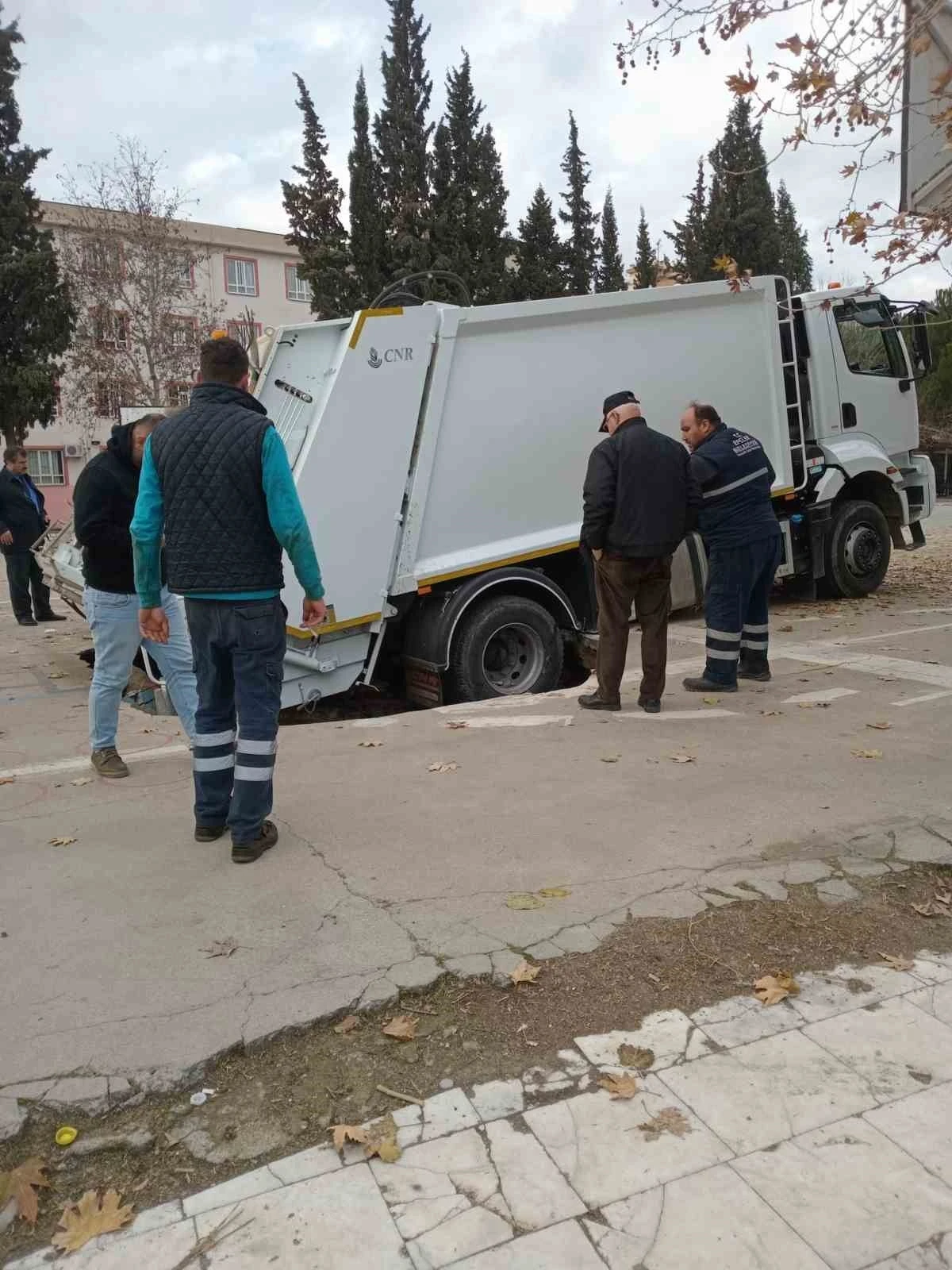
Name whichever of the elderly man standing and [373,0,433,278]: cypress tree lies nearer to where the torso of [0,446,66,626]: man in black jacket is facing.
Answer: the elderly man standing

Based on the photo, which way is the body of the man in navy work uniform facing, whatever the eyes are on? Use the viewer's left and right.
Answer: facing away from the viewer and to the left of the viewer

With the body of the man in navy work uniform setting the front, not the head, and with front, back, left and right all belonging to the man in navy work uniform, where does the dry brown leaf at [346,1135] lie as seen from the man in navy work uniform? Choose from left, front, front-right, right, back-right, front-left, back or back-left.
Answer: back-left

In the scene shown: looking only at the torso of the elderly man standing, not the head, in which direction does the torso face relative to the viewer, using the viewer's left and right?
facing away from the viewer and to the left of the viewer

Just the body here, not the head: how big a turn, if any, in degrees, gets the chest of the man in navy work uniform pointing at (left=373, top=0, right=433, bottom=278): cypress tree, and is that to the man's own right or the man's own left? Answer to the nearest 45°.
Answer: approximately 45° to the man's own right

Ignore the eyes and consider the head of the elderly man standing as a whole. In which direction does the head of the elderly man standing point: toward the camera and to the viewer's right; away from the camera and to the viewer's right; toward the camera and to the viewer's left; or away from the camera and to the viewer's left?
away from the camera and to the viewer's left

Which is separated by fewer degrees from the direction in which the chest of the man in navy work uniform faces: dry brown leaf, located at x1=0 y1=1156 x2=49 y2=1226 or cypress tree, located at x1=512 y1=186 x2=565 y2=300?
the cypress tree

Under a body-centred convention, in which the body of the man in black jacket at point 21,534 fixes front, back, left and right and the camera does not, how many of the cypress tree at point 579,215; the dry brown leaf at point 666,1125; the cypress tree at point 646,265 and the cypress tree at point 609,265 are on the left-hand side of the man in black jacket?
3

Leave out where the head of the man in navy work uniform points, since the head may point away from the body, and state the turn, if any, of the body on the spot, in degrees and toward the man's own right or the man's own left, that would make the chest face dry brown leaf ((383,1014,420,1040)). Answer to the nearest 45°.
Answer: approximately 135° to the man's own left

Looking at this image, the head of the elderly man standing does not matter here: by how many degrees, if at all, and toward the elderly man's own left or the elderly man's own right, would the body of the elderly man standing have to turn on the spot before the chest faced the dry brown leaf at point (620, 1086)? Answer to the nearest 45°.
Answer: approximately 135° to the elderly man's own left

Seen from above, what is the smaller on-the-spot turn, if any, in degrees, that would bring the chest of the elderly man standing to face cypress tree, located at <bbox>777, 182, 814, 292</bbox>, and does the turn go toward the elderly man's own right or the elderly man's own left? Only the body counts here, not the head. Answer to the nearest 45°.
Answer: approximately 45° to the elderly man's own right

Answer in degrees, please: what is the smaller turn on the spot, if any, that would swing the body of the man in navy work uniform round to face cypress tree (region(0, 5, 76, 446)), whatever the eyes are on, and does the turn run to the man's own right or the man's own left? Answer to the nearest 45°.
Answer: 0° — they already face it
